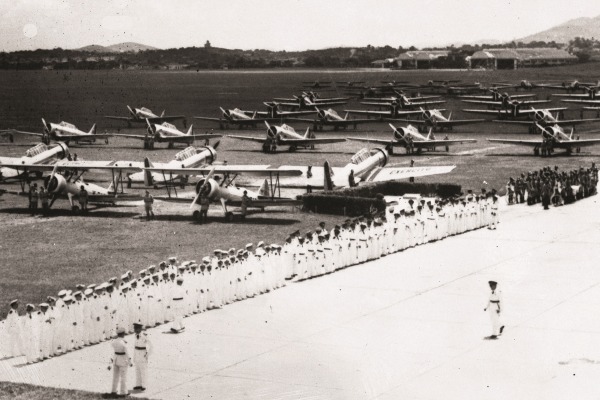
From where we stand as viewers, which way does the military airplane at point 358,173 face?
facing away from the viewer and to the right of the viewer

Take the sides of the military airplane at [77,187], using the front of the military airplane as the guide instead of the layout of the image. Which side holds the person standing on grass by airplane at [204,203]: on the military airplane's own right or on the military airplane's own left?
on the military airplane's own left

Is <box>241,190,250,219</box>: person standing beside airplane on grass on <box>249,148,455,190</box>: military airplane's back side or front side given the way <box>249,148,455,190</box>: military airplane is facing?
on the back side

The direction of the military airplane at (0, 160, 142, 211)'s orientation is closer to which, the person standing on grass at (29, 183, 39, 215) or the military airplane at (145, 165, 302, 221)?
the person standing on grass

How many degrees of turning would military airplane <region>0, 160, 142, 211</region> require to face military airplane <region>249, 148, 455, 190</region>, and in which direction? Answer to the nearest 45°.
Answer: approximately 135° to its left

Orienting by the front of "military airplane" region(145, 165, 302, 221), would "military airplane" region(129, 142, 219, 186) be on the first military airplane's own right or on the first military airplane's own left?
on the first military airplane's own right

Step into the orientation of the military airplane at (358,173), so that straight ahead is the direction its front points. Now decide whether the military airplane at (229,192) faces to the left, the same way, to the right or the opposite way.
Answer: the opposite way

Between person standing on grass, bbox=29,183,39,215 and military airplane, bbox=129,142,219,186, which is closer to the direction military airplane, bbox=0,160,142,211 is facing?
the person standing on grass

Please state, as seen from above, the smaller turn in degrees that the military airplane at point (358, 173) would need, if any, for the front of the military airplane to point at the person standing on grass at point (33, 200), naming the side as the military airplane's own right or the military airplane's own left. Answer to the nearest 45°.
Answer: approximately 135° to the military airplane's own left

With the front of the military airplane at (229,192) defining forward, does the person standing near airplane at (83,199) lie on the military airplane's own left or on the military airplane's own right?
on the military airplane's own right
